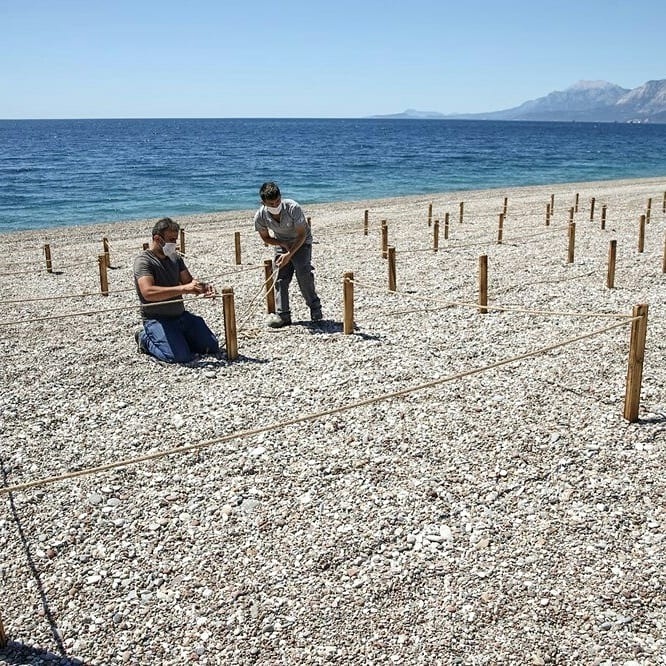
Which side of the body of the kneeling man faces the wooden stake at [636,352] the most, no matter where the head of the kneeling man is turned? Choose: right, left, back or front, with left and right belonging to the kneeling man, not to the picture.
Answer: front

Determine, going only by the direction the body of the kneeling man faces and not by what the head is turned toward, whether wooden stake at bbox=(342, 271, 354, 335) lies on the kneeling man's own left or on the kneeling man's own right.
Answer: on the kneeling man's own left

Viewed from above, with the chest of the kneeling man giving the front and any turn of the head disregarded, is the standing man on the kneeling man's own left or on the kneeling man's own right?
on the kneeling man's own left

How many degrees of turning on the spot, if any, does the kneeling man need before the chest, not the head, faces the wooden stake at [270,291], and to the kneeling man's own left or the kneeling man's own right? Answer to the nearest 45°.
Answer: approximately 90° to the kneeling man's own left

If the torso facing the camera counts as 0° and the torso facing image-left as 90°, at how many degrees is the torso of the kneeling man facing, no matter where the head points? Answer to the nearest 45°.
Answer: approximately 315°

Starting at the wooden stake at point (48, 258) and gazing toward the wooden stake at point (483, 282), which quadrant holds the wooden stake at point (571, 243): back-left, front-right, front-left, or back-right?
front-left

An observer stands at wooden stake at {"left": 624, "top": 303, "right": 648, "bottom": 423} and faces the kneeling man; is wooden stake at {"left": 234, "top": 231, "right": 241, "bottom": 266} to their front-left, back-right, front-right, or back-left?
front-right

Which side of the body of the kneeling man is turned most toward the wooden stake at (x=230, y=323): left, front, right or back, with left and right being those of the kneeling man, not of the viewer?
front

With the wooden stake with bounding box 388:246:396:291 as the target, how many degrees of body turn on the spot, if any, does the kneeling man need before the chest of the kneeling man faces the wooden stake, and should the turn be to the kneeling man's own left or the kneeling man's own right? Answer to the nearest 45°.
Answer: approximately 90° to the kneeling man's own left

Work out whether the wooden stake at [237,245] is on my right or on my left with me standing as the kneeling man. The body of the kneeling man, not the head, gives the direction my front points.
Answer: on my left

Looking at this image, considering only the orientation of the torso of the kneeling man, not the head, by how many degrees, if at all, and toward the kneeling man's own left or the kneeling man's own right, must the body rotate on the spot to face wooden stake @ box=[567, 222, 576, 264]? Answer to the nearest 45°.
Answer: approximately 90° to the kneeling man's own left
